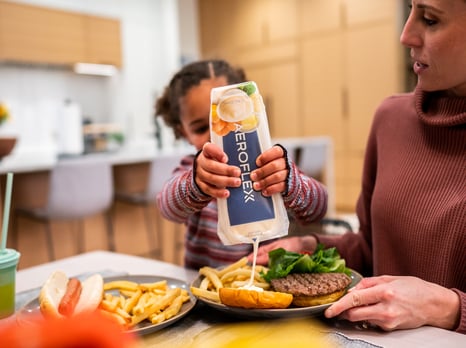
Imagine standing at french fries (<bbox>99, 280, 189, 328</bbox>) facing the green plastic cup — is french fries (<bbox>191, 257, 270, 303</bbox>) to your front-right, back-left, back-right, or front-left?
back-right

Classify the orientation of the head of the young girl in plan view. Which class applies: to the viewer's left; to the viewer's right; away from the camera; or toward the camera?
toward the camera

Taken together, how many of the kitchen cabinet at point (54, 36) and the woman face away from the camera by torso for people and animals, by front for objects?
0

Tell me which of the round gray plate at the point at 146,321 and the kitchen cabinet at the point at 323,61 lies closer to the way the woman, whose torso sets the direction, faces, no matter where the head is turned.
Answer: the round gray plate

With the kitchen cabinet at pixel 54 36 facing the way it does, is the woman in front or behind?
in front

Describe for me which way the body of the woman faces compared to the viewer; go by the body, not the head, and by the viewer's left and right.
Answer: facing the viewer and to the left of the viewer

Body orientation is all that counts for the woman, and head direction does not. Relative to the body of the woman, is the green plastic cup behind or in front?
in front

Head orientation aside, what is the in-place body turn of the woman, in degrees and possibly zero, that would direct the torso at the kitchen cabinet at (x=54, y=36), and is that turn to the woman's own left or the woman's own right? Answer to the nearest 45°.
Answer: approximately 90° to the woman's own right

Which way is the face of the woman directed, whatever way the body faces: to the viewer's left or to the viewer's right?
to the viewer's left

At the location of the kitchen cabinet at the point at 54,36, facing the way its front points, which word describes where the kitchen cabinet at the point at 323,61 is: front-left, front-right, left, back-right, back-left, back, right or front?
front-left

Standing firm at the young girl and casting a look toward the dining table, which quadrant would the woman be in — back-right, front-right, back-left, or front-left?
front-left

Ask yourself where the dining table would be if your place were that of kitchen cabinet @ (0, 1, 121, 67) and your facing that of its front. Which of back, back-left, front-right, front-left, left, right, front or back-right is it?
front-right

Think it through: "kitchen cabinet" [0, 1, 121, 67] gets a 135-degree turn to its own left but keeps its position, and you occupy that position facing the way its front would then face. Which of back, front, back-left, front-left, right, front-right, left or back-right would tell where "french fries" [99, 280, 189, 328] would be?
back

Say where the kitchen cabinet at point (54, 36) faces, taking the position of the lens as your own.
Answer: facing the viewer and to the right of the viewer

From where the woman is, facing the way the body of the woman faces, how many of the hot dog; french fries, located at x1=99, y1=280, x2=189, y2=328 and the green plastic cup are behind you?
0

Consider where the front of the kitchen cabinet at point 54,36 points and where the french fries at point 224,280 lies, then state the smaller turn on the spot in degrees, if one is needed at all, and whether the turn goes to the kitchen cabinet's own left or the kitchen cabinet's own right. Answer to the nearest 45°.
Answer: approximately 45° to the kitchen cabinet's own right
